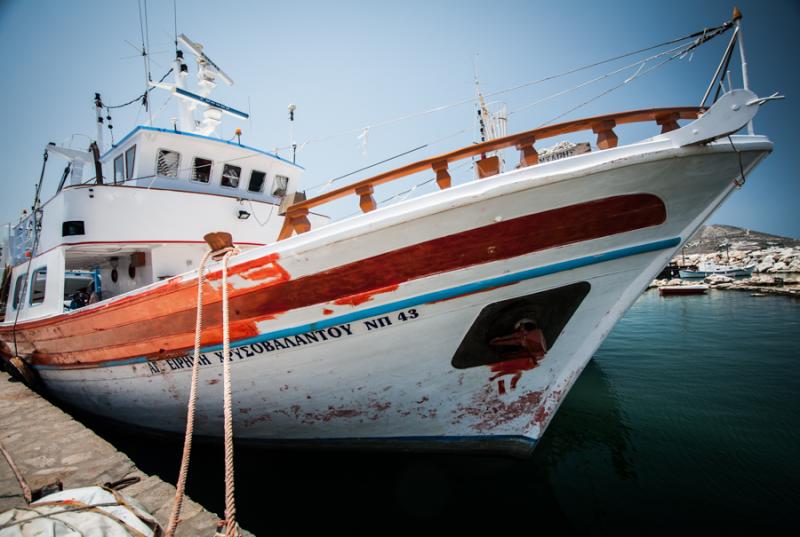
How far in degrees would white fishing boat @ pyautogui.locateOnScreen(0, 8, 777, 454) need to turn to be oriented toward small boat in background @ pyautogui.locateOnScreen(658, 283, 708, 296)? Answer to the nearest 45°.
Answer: approximately 90° to its left

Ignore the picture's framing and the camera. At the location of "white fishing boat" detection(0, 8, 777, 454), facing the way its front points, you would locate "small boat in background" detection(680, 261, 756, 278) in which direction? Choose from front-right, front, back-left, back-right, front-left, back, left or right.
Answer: left

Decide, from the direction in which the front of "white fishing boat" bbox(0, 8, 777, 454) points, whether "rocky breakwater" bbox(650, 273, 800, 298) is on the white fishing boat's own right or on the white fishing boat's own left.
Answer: on the white fishing boat's own left

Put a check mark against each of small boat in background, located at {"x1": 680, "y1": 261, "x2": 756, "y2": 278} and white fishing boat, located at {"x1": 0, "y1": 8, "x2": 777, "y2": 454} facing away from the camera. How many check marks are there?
0

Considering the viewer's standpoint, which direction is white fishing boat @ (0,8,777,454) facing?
facing the viewer and to the right of the viewer
